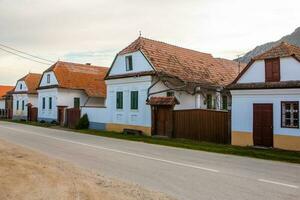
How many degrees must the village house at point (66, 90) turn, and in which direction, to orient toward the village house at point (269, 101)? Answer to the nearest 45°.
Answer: approximately 45° to its left

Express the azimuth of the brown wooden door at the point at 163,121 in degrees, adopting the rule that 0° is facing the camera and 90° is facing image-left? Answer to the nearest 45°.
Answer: approximately 45°

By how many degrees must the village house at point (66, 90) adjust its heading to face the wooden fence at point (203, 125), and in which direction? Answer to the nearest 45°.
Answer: approximately 45° to its left

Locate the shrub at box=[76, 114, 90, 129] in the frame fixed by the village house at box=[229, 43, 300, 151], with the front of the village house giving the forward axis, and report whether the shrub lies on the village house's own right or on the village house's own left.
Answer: on the village house's own right

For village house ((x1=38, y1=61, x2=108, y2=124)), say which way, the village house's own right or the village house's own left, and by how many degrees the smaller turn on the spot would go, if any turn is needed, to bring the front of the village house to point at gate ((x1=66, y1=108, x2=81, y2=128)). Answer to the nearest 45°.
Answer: approximately 45° to the village house's own left

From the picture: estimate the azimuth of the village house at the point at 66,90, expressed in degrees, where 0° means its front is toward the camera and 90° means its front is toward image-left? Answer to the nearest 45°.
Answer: approximately 45°

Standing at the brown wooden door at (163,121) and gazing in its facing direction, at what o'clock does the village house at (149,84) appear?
The village house is roughly at 4 o'clock from the brown wooden door.

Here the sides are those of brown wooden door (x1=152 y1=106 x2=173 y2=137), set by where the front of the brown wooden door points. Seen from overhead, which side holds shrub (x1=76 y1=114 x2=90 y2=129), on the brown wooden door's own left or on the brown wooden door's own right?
on the brown wooden door's own right

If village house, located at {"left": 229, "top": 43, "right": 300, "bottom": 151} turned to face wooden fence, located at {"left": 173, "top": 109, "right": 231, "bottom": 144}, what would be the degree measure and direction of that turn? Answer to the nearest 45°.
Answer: approximately 135° to its right
